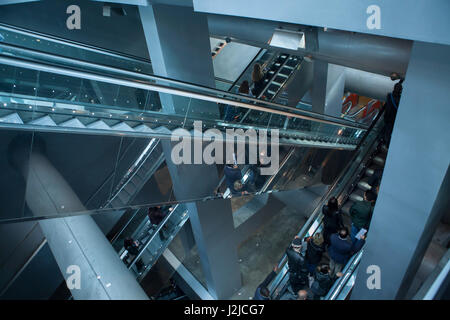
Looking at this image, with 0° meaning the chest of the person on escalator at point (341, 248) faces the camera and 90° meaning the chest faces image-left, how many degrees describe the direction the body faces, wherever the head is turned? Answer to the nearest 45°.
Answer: approximately 225°

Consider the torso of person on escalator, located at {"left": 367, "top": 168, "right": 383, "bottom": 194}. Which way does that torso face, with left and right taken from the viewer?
facing away from the viewer and to the right of the viewer

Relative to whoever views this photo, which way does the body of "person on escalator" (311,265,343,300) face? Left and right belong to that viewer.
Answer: facing away from the viewer and to the right of the viewer

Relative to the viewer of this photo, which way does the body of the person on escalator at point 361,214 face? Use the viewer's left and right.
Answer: facing away from the viewer and to the right of the viewer

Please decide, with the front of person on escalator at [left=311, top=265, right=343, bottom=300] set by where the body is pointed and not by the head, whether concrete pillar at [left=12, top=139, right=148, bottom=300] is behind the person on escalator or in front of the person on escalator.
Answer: behind
